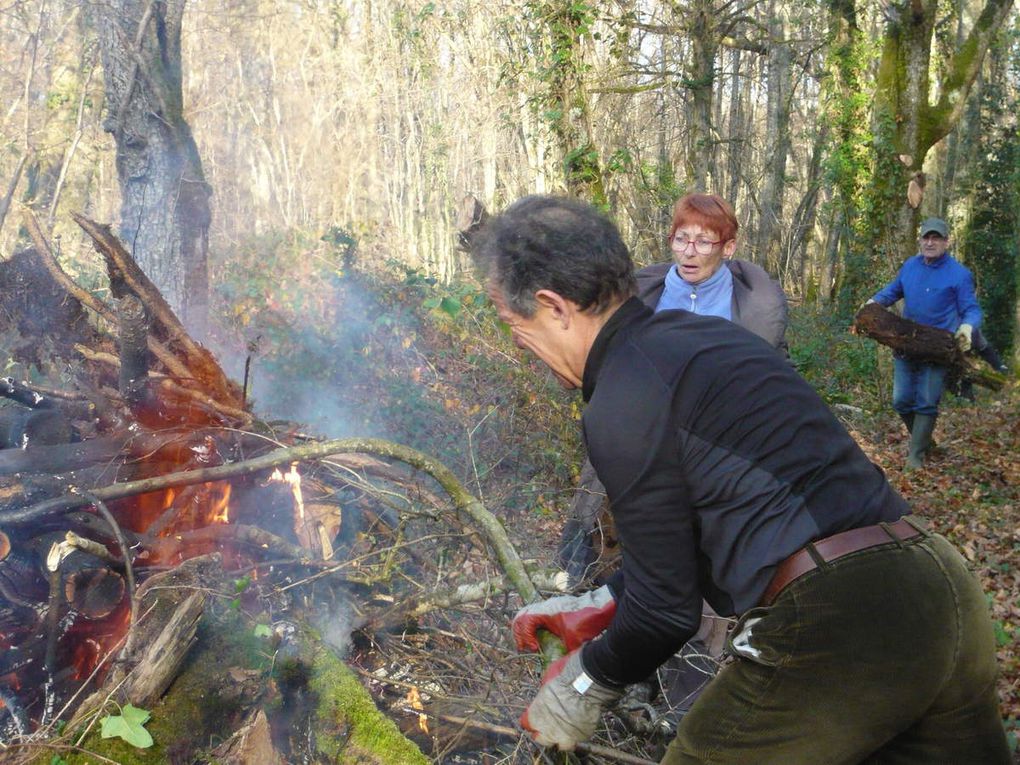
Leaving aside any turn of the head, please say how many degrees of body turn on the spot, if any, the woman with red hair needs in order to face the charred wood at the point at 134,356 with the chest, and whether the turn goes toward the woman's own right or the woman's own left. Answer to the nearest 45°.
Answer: approximately 45° to the woman's own right

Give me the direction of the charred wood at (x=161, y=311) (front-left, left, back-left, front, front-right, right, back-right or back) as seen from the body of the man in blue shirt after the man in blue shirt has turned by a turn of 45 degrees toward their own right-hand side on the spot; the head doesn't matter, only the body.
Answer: front

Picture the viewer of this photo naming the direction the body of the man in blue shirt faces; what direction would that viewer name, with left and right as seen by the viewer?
facing the viewer

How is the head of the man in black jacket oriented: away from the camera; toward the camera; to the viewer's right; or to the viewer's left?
to the viewer's left

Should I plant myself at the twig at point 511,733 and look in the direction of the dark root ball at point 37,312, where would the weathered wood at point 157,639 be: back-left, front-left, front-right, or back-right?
front-left

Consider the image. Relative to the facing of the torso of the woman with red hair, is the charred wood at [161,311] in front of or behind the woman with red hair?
in front

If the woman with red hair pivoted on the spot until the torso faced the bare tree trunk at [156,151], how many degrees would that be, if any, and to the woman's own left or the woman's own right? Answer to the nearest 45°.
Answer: approximately 90° to the woman's own right

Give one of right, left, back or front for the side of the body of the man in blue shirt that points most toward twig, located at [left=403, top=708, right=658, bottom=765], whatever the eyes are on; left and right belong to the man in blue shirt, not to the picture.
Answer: front

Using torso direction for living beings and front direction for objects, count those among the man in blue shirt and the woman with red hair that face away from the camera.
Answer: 0

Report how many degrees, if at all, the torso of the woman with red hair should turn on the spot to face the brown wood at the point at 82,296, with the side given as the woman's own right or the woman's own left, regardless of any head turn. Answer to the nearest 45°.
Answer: approximately 45° to the woman's own right

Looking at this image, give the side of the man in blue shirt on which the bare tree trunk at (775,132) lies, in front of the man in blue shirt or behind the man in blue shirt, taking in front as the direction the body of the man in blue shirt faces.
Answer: behind

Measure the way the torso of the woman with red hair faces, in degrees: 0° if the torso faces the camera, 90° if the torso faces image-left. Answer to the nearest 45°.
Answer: approximately 45°

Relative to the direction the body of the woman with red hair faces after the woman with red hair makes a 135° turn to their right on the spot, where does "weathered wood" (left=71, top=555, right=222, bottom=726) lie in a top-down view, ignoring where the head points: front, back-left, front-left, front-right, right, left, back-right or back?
back-left

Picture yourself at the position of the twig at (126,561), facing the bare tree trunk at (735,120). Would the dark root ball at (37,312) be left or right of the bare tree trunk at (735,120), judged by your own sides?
left

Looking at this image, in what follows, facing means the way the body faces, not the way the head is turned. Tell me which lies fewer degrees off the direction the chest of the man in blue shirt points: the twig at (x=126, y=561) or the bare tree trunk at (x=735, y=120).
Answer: the twig

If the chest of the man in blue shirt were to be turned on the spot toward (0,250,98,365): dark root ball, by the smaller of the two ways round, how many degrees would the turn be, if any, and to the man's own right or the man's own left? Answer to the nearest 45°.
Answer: approximately 45° to the man's own right

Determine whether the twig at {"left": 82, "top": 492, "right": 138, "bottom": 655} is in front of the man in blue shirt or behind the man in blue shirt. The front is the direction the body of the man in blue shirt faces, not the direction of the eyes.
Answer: in front
